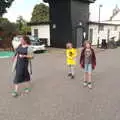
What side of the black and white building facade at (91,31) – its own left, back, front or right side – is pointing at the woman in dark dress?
front

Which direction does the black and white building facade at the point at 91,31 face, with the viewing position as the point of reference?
facing the viewer
